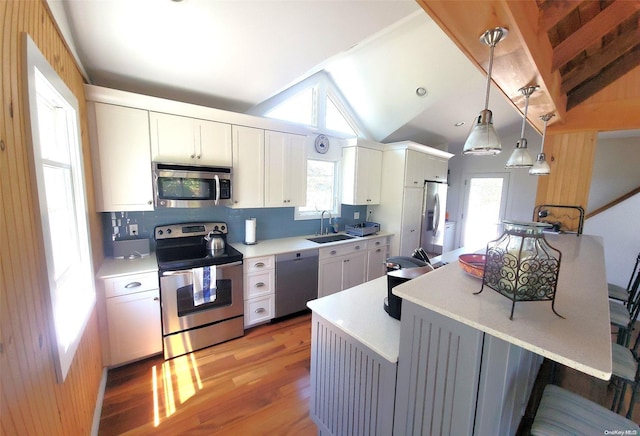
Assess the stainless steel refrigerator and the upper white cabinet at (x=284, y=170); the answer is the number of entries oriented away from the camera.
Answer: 0

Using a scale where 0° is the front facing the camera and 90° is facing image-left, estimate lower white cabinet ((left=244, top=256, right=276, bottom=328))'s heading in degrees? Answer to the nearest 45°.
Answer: approximately 315°

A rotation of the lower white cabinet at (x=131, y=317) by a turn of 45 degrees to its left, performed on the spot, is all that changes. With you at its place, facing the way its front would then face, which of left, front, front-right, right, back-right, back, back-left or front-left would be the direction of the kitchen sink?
front-left

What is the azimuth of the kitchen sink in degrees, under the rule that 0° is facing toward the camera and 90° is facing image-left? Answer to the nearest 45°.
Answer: approximately 315°

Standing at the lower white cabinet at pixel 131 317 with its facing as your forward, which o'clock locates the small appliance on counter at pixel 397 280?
The small appliance on counter is roughly at 11 o'clock from the lower white cabinet.

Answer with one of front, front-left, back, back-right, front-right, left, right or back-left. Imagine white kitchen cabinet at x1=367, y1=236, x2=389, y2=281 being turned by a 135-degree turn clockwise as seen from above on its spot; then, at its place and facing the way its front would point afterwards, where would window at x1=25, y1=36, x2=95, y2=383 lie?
front-left

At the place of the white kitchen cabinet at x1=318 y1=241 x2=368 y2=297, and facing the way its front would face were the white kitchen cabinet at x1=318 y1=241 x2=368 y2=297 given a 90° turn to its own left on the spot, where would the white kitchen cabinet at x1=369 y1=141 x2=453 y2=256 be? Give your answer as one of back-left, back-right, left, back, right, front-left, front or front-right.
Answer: front

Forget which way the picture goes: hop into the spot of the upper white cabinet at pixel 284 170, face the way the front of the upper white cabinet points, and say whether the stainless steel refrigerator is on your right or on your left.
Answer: on your left

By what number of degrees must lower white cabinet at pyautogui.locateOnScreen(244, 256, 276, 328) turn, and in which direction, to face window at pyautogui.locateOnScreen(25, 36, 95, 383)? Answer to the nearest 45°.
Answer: approximately 90° to its right

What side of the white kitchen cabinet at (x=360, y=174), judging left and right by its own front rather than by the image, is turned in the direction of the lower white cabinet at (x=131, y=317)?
right

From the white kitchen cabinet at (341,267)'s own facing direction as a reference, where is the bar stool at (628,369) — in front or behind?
in front

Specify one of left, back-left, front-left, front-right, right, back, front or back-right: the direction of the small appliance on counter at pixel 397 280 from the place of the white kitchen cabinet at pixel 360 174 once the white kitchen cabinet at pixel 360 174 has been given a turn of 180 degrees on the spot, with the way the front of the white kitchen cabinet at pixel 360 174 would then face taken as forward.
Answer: back-left

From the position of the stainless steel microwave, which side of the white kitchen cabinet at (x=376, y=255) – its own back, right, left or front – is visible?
right

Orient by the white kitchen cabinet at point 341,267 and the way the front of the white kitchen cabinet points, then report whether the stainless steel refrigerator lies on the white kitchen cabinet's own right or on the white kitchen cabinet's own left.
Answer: on the white kitchen cabinet's own left
